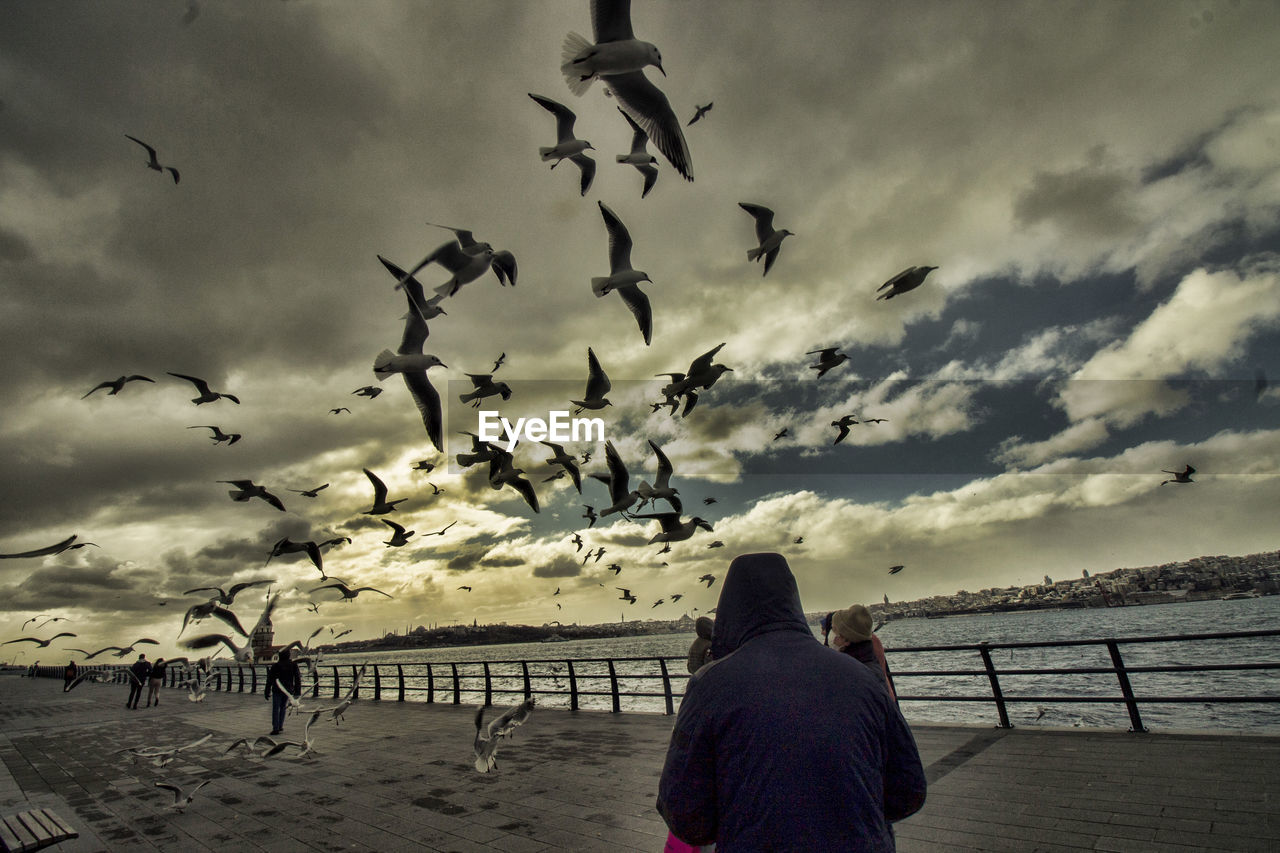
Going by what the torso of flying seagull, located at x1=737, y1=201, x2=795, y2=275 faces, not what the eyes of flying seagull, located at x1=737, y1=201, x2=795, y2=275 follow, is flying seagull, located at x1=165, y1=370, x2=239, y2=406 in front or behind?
behind

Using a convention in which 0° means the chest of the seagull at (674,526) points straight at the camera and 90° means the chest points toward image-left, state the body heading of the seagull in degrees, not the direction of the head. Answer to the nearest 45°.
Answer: approximately 270°

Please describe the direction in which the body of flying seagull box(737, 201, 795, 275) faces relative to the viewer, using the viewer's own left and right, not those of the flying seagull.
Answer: facing to the right of the viewer
